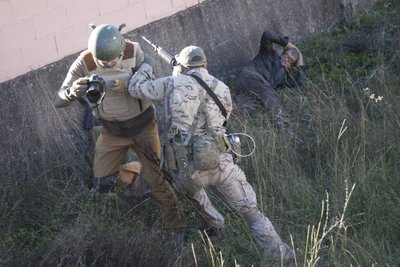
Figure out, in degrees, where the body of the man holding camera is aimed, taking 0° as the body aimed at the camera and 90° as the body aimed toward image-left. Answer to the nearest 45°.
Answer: approximately 0°

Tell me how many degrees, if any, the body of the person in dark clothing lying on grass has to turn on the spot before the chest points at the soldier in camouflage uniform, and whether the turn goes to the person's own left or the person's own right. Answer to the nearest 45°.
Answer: approximately 45° to the person's own right

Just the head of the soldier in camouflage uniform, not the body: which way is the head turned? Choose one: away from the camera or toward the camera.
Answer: away from the camera

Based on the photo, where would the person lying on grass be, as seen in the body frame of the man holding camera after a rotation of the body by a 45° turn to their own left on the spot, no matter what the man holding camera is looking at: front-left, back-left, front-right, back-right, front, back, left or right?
left

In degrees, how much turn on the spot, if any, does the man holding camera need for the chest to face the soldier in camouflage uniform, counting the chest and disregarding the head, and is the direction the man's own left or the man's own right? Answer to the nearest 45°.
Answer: approximately 45° to the man's own left
